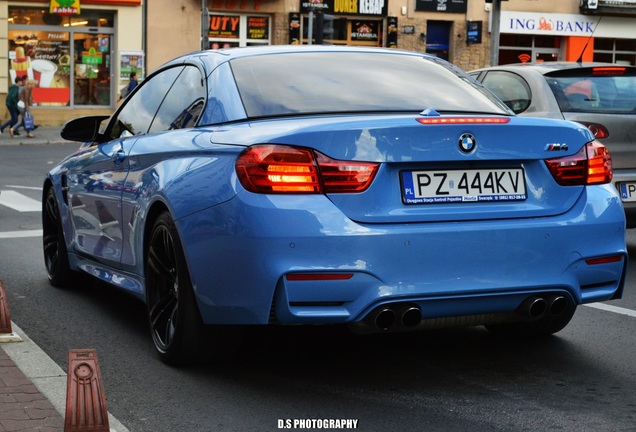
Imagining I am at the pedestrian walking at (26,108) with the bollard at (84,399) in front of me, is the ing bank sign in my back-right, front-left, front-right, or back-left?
back-left

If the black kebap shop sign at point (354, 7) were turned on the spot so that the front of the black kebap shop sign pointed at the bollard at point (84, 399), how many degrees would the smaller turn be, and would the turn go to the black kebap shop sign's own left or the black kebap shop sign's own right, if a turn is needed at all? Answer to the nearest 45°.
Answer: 0° — it already faces it

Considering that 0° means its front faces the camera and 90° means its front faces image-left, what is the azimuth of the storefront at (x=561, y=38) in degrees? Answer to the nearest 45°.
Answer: approximately 0°

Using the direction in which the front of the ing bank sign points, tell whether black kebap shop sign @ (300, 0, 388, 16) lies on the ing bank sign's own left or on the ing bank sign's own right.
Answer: on the ing bank sign's own right

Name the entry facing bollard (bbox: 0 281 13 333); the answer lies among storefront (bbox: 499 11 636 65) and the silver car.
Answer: the storefront

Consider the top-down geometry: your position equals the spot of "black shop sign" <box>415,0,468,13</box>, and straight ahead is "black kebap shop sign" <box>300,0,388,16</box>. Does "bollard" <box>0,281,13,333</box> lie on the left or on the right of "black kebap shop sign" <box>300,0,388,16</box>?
left

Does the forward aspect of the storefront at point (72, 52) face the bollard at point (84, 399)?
yes

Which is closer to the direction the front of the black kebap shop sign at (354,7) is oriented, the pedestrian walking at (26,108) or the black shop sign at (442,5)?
the pedestrian walking

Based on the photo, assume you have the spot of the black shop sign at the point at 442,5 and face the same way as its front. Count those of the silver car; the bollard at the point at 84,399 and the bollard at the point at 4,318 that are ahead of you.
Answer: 3
